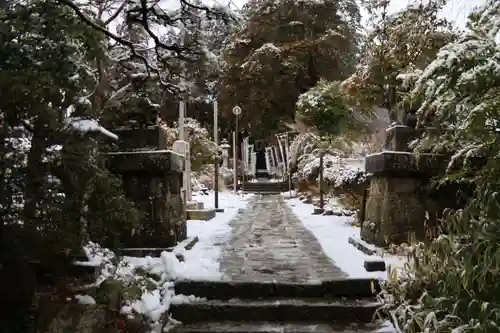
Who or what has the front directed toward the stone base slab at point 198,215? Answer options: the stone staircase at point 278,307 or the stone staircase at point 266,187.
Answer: the stone staircase at point 266,187

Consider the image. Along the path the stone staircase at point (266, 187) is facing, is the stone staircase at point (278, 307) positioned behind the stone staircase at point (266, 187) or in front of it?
in front

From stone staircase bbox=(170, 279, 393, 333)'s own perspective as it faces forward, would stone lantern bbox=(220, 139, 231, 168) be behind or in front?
behind

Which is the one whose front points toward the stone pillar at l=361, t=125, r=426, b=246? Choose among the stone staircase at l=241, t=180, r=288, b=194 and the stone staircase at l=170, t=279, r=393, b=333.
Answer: the stone staircase at l=241, t=180, r=288, b=194

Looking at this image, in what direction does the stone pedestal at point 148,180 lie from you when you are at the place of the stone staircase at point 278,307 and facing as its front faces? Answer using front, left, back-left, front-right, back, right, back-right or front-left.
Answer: back-right

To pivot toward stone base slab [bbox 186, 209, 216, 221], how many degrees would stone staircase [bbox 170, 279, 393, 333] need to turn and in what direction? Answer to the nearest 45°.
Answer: approximately 180°

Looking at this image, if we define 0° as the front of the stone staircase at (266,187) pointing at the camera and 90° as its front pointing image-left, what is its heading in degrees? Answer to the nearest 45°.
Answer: approximately 0°

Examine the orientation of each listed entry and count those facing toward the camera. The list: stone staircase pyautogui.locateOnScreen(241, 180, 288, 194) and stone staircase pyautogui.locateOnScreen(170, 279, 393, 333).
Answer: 2

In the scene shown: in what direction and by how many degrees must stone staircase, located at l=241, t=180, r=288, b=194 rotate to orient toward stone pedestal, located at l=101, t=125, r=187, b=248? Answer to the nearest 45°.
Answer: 0° — it already faces it

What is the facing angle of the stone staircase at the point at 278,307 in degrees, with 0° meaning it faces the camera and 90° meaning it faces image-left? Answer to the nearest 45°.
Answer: approximately 0°

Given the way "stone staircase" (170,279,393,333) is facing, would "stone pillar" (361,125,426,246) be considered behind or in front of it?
behind

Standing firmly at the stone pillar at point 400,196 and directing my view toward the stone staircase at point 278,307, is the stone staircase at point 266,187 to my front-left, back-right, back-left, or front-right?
back-right

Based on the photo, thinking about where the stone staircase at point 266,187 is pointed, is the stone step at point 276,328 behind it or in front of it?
in front
